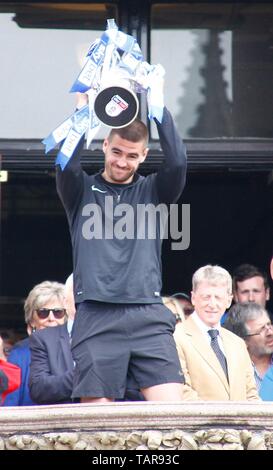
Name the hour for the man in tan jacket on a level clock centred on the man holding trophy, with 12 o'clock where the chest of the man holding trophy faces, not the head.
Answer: The man in tan jacket is roughly at 7 o'clock from the man holding trophy.

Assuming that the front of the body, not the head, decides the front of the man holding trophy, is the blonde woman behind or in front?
behind

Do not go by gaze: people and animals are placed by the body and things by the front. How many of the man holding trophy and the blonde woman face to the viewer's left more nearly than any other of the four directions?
0

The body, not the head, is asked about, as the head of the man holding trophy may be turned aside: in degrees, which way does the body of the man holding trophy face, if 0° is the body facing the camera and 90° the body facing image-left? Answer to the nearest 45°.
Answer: approximately 0°

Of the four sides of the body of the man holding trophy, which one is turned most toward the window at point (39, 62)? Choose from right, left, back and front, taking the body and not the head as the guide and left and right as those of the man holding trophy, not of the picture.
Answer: back
